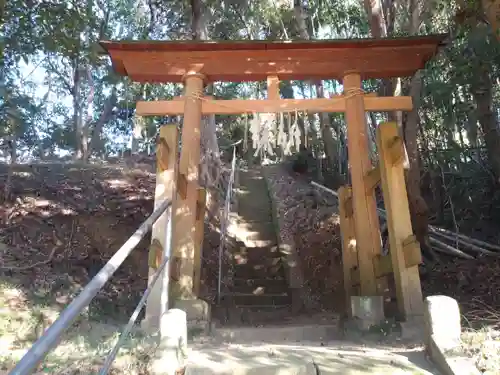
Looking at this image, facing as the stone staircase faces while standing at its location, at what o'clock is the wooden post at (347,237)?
The wooden post is roughly at 11 o'clock from the stone staircase.

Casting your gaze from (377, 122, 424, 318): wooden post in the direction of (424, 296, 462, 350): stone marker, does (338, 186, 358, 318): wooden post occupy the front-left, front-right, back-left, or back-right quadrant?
back-right

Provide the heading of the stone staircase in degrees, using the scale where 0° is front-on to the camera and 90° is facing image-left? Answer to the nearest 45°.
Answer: approximately 0°

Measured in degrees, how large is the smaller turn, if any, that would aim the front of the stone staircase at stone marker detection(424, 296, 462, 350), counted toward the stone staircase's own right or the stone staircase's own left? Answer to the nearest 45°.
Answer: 0° — it already faces it

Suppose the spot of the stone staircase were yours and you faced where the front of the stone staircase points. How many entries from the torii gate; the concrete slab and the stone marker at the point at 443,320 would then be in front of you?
3

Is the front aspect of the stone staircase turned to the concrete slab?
yes

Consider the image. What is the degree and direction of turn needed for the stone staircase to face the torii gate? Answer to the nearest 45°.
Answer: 0° — it already faces it
